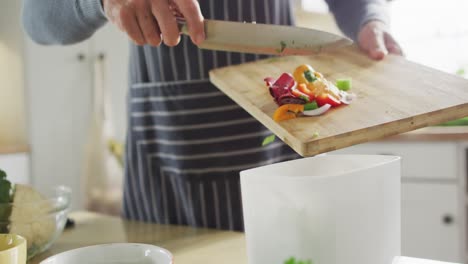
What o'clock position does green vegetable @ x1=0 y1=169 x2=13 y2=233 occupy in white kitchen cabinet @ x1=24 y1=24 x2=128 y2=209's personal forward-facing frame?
The green vegetable is roughly at 12 o'clock from the white kitchen cabinet.

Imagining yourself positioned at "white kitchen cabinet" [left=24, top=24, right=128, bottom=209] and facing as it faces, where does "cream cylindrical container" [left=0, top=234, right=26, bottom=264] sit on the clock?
The cream cylindrical container is roughly at 12 o'clock from the white kitchen cabinet.

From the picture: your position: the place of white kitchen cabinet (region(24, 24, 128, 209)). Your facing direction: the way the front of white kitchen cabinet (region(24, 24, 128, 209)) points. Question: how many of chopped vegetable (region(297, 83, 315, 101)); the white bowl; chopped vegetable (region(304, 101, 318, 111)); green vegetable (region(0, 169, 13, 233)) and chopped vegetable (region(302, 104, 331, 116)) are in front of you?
5

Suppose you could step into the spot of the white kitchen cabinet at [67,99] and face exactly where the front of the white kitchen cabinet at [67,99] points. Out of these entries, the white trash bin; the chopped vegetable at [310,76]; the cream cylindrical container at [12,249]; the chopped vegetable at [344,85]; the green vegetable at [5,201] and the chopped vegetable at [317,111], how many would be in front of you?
6

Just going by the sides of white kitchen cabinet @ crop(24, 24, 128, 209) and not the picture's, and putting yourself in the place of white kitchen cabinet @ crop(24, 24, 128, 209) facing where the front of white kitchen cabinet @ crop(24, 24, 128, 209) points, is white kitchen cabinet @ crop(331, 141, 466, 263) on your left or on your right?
on your left

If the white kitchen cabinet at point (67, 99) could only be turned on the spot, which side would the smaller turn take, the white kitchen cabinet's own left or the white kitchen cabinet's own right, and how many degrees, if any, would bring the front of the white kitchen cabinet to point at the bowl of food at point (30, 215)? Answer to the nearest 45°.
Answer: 0° — it already faces it

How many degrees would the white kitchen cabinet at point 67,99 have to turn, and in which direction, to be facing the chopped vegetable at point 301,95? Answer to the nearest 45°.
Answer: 0° — it already faces it

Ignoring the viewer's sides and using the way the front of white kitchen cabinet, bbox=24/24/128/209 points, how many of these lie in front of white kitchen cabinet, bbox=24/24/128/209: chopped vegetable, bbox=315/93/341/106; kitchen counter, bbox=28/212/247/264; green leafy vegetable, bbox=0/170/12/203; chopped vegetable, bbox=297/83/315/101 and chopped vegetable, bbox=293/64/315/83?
5

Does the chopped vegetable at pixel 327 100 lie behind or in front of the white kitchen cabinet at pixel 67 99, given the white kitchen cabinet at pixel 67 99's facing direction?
in front

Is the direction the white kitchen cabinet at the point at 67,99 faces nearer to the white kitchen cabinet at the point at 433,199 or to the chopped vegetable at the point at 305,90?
the chopped vegetable

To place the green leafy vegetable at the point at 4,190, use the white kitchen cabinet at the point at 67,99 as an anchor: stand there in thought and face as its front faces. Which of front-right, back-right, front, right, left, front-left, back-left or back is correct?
front

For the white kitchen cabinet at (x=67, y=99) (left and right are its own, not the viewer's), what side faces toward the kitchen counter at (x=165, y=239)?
front

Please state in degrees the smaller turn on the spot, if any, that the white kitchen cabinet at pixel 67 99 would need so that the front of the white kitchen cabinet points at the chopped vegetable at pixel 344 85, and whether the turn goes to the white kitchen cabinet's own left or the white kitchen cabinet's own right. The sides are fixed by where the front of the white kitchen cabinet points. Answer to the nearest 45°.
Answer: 0° — it already faces it

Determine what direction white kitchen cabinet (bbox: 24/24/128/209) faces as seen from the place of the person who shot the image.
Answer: facing the viewer

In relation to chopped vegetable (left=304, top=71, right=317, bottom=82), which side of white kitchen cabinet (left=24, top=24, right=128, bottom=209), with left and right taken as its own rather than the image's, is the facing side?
front

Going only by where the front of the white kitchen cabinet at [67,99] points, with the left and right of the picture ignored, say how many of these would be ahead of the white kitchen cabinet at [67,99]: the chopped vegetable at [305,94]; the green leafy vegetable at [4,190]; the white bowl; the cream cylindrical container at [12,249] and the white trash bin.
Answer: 5

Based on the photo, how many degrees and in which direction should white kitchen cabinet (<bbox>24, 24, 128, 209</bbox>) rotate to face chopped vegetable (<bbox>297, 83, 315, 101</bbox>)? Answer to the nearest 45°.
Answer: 0° — it already faces it
